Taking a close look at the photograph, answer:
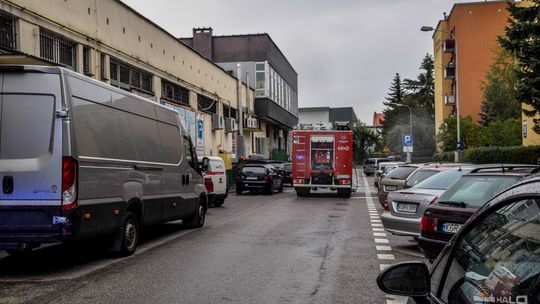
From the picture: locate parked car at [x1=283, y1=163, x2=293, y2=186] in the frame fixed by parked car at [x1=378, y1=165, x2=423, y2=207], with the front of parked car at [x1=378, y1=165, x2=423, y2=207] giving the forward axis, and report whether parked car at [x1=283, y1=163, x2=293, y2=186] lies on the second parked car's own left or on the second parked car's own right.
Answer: on the second parked car's own left

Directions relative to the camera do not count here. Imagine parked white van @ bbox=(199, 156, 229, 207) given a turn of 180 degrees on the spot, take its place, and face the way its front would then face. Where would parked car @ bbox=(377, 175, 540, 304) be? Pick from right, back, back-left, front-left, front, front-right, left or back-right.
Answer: front

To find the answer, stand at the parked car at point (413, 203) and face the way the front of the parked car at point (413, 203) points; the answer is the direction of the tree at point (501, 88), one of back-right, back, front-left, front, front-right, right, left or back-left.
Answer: front-left

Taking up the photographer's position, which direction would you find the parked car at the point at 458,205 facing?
facing away from the viewer and to the right of the viewer

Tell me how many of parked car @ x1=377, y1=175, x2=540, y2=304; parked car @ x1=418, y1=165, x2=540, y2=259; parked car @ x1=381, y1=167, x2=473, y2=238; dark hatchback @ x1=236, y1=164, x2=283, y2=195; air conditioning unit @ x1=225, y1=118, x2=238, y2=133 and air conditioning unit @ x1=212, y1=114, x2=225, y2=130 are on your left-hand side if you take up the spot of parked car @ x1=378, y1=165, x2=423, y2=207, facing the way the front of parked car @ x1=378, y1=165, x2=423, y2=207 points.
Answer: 3

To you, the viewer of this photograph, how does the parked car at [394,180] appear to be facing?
facing away from the viewer and to the right of the viewer

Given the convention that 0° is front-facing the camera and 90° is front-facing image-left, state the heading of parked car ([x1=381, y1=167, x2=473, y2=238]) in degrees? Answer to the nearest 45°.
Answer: approximately 225°

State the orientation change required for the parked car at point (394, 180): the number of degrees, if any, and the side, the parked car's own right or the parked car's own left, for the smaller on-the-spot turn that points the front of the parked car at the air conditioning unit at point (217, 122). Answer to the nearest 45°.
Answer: approximately 90° to the parked car's own left

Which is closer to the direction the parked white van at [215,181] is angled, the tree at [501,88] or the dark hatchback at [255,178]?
the dark hatchback

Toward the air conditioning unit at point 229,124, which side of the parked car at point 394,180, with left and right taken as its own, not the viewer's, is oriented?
left

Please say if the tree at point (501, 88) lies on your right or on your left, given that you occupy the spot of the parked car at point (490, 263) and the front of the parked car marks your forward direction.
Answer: on your right

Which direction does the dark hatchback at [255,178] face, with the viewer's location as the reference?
facing away from the viewer and to the right of the viewer

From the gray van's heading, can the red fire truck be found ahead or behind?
ahead

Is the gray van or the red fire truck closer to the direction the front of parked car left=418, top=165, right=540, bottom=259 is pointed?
the red fire truck

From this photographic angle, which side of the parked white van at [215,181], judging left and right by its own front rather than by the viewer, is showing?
back

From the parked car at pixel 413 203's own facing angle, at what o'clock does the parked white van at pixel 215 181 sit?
the parked white van at pixel 215 181 is roughly at 9 o'clock from the parked car at pixel 413 203.

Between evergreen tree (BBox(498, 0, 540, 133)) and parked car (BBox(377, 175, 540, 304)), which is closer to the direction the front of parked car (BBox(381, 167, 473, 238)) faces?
the evergreen tree
